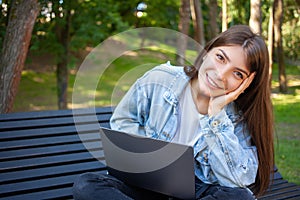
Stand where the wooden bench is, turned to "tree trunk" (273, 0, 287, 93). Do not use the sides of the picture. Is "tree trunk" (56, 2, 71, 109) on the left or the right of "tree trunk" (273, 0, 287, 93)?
left

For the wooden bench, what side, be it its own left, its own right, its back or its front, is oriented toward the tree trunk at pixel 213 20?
back

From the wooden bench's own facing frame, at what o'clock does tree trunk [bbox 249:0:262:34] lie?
The tree trunk is roughly at 7 o'clock from the wooden bench.

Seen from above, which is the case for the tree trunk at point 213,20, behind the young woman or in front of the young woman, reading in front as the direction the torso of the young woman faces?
behind

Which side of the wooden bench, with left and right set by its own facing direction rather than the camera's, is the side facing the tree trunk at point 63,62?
back

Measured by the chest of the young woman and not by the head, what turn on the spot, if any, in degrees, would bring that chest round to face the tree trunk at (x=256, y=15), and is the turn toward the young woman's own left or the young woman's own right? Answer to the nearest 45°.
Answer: approximately 180°

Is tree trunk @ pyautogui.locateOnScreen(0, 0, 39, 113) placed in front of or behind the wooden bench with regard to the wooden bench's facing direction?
behind

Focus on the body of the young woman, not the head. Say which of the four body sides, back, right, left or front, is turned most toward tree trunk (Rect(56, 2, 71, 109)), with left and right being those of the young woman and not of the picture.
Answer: back

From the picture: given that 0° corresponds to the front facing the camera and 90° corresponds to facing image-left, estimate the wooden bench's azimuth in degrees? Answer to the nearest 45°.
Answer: approximately 0°

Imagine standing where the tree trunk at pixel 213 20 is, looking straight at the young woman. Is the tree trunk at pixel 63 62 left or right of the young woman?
right

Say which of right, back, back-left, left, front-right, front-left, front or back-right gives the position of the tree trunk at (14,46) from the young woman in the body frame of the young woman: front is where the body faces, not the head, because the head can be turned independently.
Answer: back-right
